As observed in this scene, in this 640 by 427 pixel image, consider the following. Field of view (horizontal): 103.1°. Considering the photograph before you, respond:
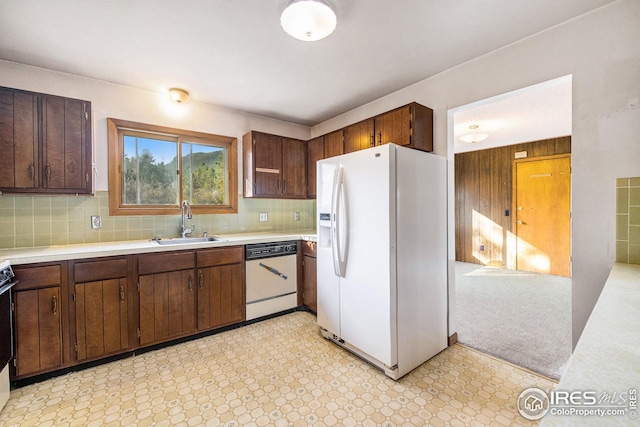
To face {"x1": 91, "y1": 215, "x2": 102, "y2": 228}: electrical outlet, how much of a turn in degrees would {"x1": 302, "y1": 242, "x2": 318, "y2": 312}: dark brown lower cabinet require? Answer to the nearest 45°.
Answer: approximately 45° to its right

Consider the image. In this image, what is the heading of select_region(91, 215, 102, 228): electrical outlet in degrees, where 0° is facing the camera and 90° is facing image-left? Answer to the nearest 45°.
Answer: approximately 0°

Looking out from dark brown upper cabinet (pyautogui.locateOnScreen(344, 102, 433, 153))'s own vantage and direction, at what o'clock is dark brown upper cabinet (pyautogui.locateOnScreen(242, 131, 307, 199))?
dark brown upper cabinet (pyautogui.locateOnScreen(242, 131, 307, 199)) is roughly at 2 o'clock from dark brown upper cabinet (pyautogui.locateOnScreen(344, 102, 433, 153)).

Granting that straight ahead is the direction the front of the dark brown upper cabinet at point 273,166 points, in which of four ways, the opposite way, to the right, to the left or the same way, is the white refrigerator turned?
to the right

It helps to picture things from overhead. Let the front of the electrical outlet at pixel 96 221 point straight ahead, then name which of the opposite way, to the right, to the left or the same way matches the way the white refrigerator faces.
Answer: to the right

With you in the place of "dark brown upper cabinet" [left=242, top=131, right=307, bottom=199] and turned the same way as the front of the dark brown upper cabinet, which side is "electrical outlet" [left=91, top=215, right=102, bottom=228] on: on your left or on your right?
on your right

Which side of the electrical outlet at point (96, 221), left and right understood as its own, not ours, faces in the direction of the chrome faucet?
left
